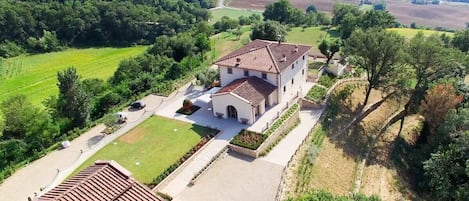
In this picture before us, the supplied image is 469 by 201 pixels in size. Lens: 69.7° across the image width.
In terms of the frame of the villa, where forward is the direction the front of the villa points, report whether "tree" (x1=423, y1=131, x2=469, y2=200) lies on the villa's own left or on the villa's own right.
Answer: on the villa's own left

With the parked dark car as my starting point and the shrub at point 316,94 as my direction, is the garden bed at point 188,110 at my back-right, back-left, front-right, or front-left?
front-right

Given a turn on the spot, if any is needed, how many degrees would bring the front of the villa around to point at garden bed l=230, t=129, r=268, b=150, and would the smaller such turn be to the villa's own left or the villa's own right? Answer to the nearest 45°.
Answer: approximately 45° to the villa's own left

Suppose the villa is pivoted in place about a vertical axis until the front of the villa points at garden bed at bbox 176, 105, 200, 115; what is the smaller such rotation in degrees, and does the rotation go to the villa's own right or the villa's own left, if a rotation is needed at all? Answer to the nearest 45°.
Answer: approximately 45° to the villa's own right

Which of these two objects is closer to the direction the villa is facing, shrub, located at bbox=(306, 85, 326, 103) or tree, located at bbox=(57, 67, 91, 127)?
the tree

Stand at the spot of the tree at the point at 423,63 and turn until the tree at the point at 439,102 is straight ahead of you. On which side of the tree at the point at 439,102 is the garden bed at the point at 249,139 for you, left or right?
right

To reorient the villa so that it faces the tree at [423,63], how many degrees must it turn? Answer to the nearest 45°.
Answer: approximately 135° to its left

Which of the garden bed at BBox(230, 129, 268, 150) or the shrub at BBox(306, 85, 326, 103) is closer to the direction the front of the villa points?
the garden bed

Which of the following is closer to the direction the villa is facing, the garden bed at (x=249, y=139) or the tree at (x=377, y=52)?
the garden bed

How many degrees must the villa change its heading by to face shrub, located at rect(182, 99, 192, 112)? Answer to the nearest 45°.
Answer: approximately 45° to its right

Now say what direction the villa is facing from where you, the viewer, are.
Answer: facing the viewer and to the left of the viewer

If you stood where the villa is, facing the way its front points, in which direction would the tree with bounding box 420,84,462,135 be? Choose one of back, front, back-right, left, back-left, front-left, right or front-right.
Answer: back-left

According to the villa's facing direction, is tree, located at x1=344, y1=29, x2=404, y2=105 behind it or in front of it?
behind

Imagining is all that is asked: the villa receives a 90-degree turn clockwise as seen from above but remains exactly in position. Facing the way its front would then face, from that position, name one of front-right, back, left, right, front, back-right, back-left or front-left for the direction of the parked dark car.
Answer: front-left

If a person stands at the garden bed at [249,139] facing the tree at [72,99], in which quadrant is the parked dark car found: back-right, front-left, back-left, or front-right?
front-right
